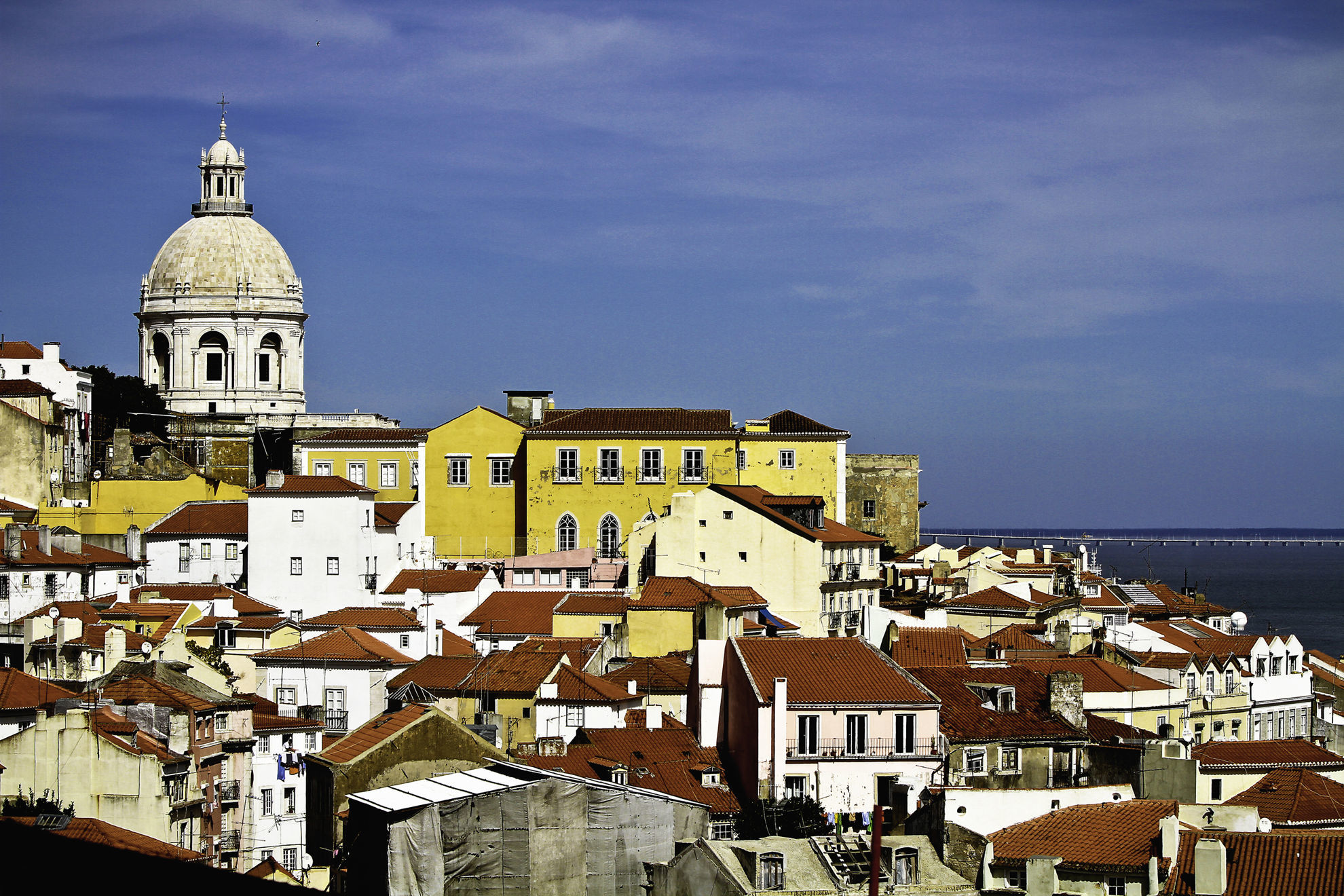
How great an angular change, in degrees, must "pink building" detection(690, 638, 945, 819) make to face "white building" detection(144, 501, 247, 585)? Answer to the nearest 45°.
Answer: approximately 135° to its right

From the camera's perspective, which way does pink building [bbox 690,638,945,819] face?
toward the camera
